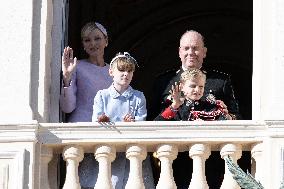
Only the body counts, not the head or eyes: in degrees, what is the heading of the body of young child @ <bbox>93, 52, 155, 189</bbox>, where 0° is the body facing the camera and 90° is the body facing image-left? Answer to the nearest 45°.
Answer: approximately 0°

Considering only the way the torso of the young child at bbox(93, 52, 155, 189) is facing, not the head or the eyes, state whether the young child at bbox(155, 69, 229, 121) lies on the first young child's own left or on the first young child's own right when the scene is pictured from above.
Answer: on the first young child's own left
